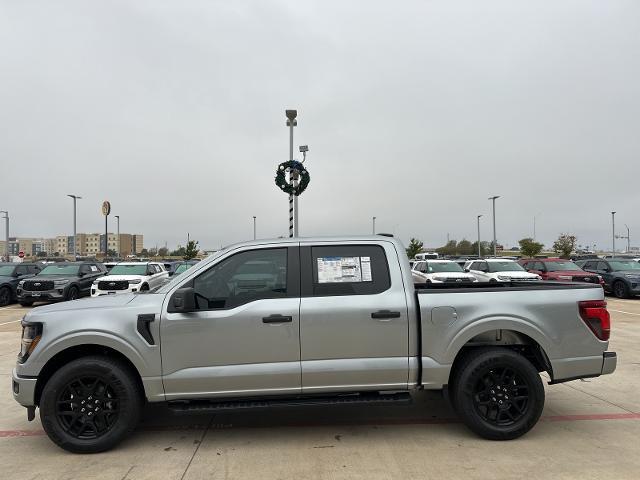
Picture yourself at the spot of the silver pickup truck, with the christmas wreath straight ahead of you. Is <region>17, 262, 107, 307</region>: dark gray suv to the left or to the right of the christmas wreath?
left

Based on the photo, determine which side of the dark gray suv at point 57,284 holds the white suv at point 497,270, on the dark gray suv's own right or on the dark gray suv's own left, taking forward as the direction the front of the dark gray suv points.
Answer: on the dark gray suv's own left

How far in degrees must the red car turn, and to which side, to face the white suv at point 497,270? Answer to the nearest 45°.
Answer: approximately 90° to its right

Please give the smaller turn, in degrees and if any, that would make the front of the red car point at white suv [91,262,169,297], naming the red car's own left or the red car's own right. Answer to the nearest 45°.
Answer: approximately 90° to the red car's own right

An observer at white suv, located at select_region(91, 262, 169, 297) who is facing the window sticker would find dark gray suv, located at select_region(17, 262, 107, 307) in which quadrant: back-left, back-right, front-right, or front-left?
back-right

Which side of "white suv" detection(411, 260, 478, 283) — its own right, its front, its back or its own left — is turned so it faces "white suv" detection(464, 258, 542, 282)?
left

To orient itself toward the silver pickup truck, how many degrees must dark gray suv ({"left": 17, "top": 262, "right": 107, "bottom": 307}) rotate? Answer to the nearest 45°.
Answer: approximately 45° to its left

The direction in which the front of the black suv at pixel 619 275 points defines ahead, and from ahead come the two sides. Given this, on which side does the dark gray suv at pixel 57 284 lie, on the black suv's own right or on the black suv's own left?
on the black suv's own right

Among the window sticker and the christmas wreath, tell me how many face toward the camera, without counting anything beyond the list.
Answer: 2

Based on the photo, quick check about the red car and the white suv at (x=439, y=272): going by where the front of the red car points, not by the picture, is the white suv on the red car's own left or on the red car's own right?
on the red car's own right

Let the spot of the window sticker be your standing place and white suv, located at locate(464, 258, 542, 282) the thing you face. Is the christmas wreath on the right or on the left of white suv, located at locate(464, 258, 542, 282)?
left

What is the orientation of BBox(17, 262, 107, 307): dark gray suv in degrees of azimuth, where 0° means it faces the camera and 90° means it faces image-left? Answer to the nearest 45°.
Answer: approximately 45°

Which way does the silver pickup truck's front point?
to the viewer's left

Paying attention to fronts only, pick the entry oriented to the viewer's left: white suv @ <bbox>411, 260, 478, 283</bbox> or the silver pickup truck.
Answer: the silver pickup truck

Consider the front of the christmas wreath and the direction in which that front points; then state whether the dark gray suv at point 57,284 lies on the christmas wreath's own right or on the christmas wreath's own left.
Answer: on the christmas wreath's own right
